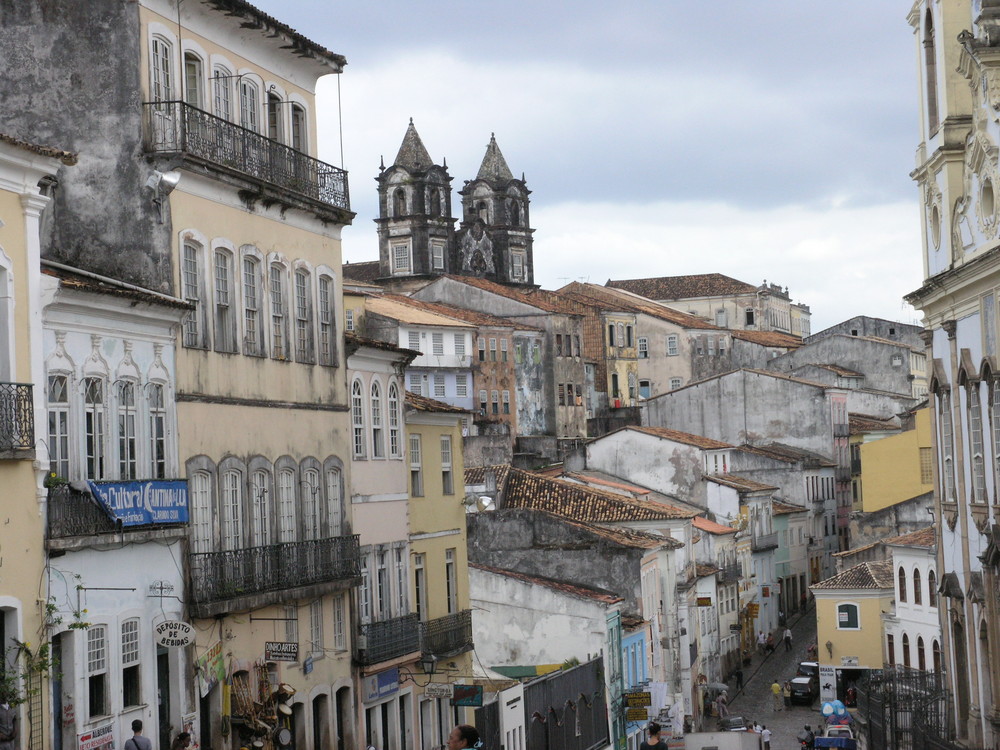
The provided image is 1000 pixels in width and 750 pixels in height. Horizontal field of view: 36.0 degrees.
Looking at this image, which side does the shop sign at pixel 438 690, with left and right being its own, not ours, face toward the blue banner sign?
front

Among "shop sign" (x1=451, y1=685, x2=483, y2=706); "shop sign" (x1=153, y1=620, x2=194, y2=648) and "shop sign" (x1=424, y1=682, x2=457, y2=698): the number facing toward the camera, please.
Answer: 3

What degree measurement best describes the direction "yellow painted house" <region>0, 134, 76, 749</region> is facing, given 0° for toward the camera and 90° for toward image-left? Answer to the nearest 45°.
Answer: approximately 315°

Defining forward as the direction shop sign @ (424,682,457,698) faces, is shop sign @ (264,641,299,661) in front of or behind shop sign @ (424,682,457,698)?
in front

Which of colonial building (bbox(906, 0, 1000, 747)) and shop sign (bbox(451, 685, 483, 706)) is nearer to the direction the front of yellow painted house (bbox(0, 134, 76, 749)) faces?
the colonial building

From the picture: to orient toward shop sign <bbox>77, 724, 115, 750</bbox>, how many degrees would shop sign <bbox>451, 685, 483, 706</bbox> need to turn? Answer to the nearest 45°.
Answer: approximately 45° to its right

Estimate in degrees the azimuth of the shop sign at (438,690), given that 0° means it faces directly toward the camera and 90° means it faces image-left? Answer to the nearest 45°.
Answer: approximately 0°

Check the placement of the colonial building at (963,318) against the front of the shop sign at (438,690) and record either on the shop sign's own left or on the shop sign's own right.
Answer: on the shop sign's own left

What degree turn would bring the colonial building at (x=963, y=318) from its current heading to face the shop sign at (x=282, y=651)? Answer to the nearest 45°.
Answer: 0° — it already faces it

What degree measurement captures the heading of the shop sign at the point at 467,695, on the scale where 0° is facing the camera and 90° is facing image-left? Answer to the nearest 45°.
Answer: approximately 0°

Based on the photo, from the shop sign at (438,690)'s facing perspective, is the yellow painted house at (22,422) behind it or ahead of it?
ahead
